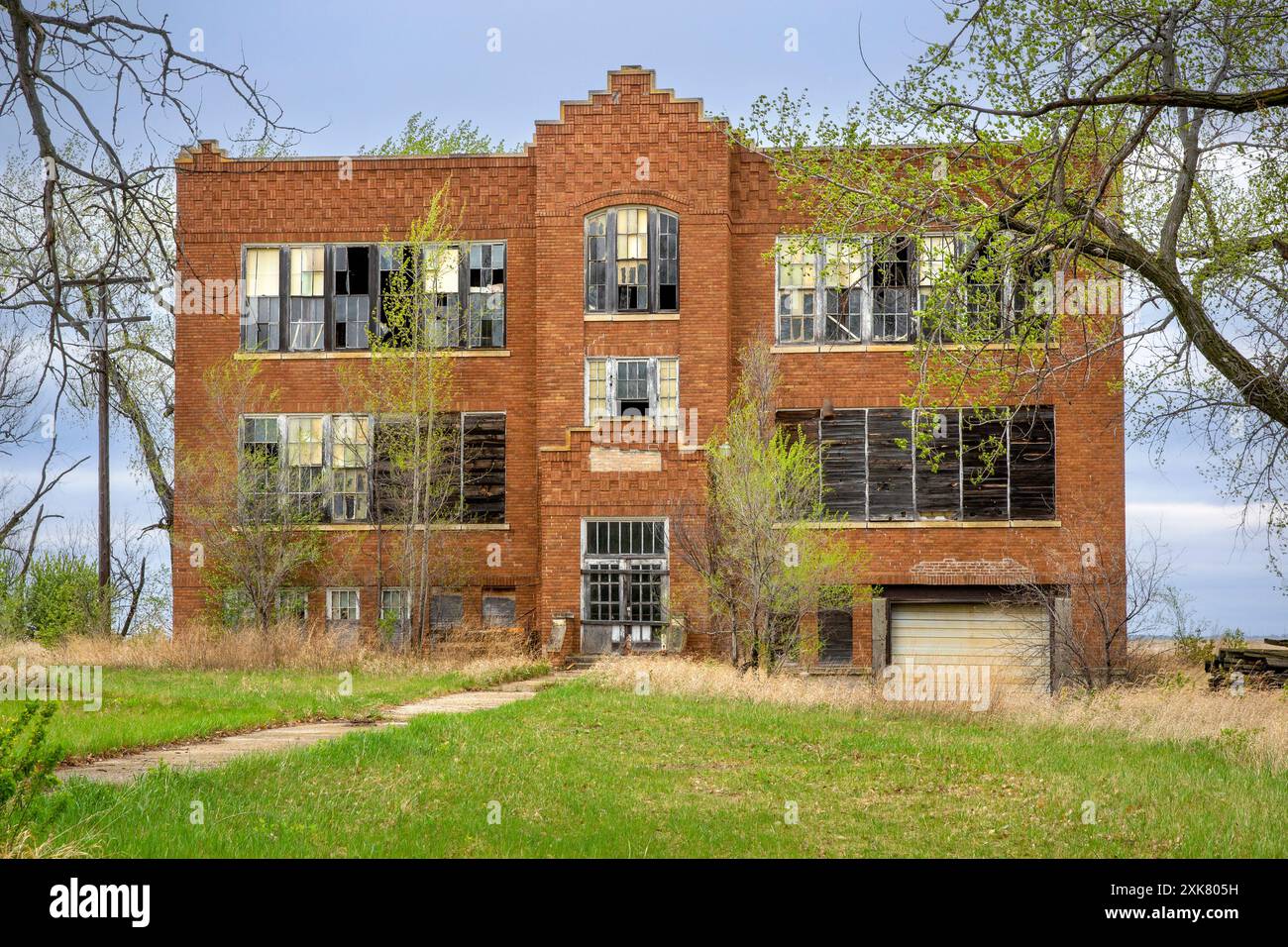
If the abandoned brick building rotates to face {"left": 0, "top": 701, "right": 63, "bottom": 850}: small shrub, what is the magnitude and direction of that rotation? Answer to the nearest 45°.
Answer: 0° — it already faces it

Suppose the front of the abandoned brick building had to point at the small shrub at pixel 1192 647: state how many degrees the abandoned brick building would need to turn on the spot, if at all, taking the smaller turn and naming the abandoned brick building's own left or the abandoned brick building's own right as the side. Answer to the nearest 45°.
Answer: approximately 90° to the abandoned brick building's own left

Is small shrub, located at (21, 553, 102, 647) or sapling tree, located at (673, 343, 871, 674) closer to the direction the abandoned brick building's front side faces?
the sapling tree

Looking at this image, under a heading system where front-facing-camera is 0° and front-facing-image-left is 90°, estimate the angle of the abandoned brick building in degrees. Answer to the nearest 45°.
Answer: approximately 0°

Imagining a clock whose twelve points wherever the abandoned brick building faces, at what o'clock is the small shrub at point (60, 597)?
The small shrub is roughly at 3 o'clock from the abandoned brick building.

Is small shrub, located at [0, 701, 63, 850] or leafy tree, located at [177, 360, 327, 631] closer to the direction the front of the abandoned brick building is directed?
the small shrub

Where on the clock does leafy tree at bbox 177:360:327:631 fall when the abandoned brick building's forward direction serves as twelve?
The leafy tree is roughly at 3 o'clock from the abandoned brick building.
